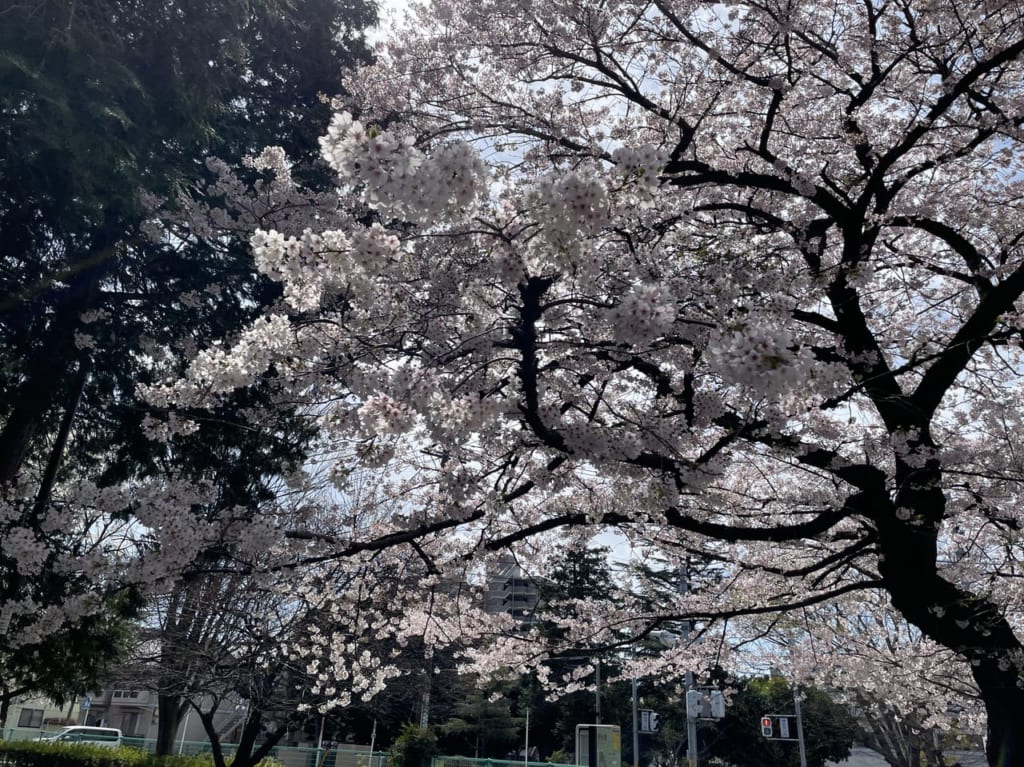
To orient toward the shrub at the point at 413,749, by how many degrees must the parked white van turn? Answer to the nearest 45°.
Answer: approximately 135° to its left

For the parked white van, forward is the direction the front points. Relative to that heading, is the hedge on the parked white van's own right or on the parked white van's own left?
on the parked white van's own left

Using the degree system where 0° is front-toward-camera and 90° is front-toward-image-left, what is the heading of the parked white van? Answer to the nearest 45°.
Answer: approximately 90°

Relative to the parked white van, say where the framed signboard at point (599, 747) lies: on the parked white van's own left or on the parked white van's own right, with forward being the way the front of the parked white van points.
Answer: on the parked white van's own left

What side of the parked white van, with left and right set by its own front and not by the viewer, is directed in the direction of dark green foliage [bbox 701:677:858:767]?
back

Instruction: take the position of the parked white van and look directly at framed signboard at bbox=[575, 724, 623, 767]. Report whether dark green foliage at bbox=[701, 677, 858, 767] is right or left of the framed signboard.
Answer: left

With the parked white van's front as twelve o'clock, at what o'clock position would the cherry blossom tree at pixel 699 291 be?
The cherry blossom tree is roughly at 9 o'clock from the parked white van.

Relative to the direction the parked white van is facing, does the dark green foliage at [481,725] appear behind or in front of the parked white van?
behind

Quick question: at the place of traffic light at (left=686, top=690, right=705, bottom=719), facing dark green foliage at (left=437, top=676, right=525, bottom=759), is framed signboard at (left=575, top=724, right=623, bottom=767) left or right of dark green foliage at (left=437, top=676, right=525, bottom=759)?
left

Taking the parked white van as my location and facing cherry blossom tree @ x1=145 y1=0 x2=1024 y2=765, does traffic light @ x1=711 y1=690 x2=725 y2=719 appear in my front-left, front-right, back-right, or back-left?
front-left
